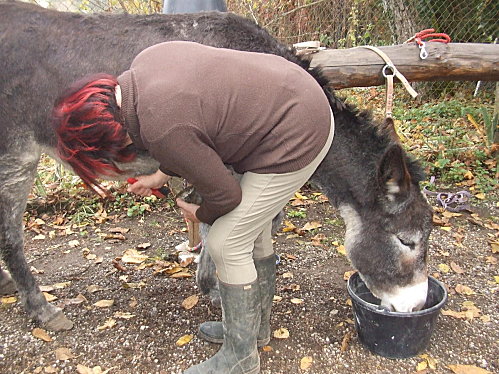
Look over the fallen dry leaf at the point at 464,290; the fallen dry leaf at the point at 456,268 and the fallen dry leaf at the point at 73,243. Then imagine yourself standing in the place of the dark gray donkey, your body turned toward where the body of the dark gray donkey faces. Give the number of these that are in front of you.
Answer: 2

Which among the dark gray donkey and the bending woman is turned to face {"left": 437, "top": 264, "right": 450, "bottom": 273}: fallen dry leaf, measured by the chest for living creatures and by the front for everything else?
the dark gray donkey

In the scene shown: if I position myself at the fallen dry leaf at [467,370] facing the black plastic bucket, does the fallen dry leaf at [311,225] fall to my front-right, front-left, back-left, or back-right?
front-right

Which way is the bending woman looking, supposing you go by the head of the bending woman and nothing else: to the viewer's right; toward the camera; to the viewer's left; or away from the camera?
to the viewer's left

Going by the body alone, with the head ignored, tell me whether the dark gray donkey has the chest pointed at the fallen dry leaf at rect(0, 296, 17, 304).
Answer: no

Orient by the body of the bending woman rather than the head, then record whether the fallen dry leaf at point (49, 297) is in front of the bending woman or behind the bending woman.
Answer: in front

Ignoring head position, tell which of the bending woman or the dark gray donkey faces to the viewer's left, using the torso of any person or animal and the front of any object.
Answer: the bending woman

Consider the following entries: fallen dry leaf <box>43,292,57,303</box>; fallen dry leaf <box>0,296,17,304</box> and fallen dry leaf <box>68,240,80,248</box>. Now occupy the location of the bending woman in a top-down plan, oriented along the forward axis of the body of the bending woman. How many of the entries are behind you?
0

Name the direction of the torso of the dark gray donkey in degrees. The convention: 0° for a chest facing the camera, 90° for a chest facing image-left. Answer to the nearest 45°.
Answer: approximately 270°

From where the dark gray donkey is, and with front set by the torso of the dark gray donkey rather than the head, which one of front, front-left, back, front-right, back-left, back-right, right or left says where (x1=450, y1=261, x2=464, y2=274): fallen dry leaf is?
front

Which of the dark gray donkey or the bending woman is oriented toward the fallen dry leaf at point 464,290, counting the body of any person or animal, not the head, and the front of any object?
the dark gray donkey

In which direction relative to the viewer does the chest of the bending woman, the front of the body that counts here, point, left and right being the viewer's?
facing to the left of the viewer

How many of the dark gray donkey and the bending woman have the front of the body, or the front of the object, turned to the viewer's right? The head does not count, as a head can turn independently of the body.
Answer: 1

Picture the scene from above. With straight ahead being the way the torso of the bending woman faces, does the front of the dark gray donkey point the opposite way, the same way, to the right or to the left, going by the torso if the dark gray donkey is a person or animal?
the opposite way
